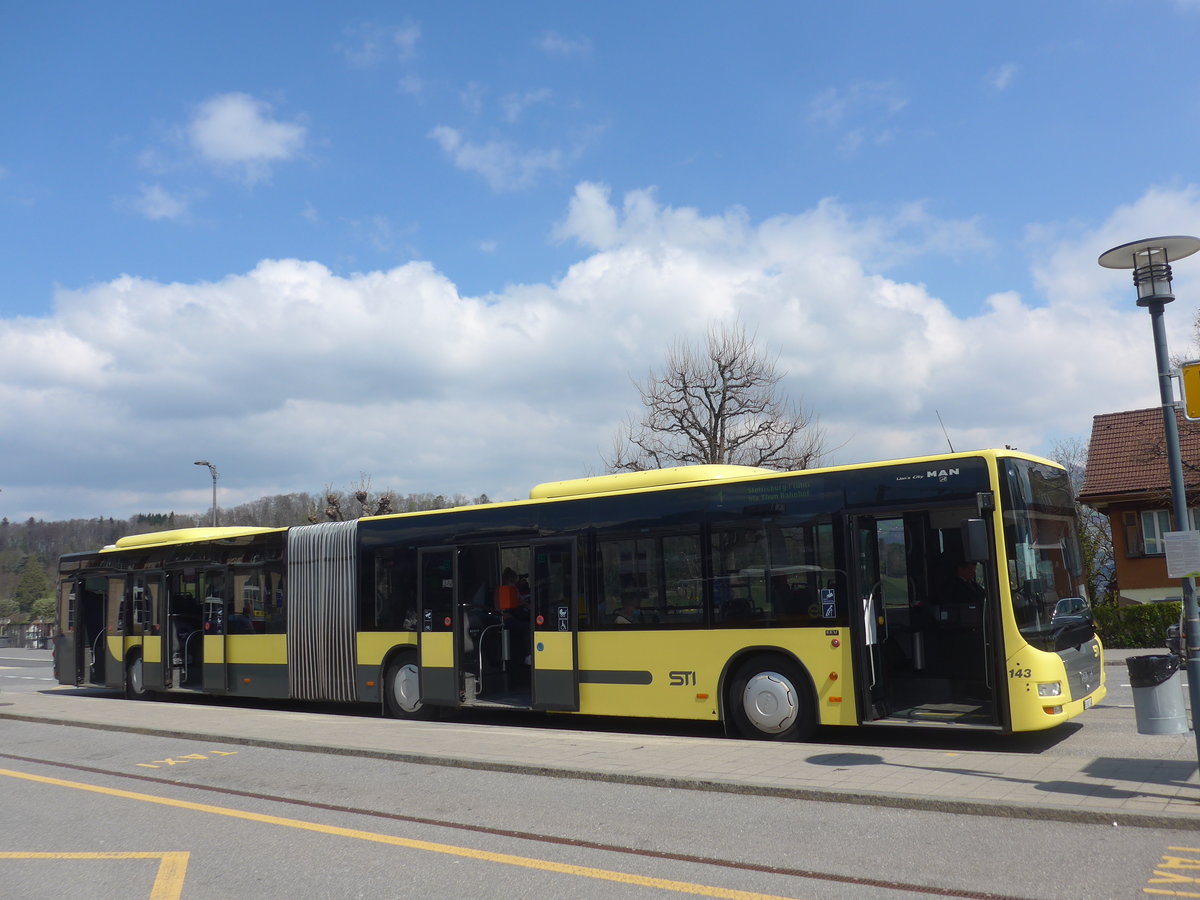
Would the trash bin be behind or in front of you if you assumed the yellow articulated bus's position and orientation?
in front

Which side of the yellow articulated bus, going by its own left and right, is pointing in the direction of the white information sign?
front

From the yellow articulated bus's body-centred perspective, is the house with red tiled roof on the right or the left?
on its left

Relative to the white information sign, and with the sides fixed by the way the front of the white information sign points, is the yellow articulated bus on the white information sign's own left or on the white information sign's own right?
on the white information sign's own right

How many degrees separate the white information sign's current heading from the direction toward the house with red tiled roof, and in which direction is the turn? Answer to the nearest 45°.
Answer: approximately 180°

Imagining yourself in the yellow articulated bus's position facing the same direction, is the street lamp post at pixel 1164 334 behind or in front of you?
in front

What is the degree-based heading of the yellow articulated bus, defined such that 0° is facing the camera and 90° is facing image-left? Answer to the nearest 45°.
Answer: approximately 315°

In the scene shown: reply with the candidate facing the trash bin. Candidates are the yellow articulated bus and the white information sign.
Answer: the yellow articulated bus

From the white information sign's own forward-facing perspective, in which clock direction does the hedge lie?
The hedge is roughly at 6 o'clock from the white information sign.

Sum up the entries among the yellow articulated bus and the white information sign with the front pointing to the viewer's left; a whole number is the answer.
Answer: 0

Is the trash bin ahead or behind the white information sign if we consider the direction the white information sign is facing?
behind

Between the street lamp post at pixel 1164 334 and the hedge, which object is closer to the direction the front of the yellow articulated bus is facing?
the street lamp post

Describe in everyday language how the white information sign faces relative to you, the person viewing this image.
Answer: facing the viewer

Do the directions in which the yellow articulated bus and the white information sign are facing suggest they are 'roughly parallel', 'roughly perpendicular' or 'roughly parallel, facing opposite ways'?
roughly perpendicular
